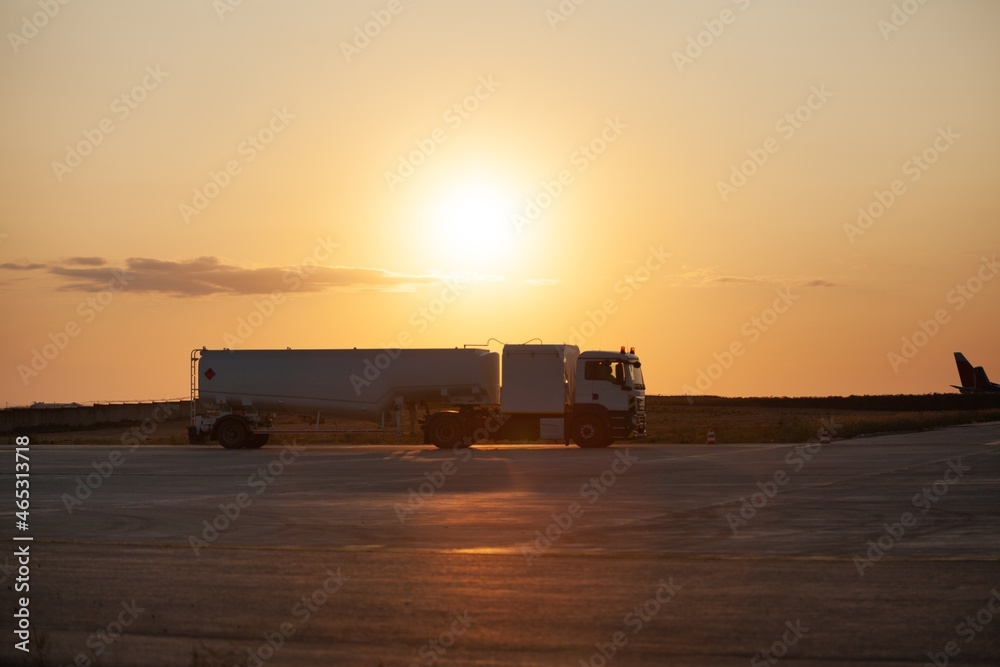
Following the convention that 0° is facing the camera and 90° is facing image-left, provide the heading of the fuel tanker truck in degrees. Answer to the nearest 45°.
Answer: approximately 270°
